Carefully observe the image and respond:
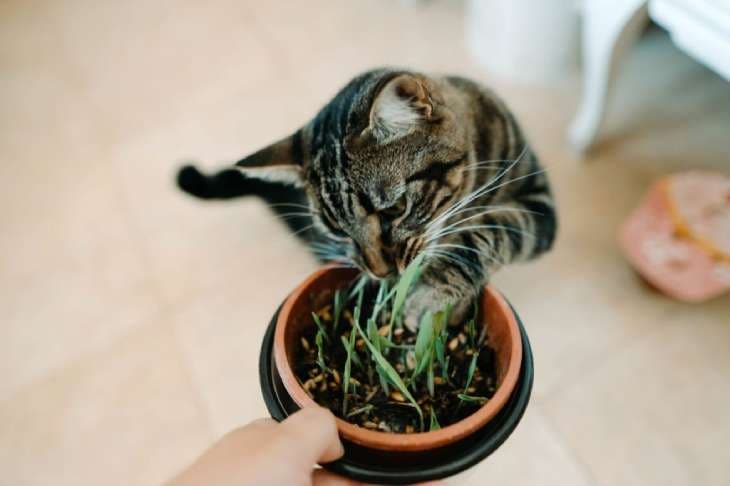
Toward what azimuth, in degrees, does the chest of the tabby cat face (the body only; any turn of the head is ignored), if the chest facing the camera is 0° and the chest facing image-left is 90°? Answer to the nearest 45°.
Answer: approximately 0°
